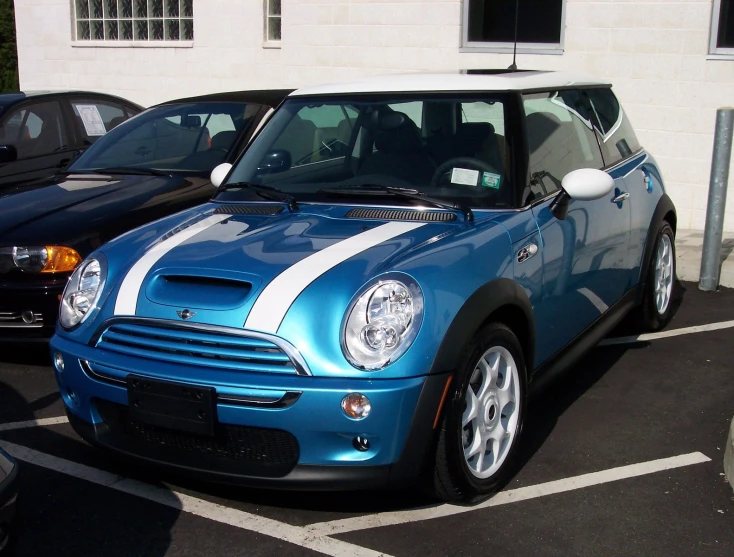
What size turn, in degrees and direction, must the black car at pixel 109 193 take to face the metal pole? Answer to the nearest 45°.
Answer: approximately 135° to its left

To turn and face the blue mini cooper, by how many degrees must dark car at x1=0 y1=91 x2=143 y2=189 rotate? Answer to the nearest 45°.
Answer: approximately 45° to its left

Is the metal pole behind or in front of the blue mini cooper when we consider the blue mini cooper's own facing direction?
behind

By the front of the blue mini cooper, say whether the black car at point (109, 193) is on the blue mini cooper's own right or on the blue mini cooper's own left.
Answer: on the blue mini cooper's own right

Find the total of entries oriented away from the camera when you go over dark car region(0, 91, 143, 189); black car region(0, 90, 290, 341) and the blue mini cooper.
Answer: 0

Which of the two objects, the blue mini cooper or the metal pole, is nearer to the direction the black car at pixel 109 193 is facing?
the blue mini cooper

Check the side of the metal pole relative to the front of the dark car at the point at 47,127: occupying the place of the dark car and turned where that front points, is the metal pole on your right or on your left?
on your left

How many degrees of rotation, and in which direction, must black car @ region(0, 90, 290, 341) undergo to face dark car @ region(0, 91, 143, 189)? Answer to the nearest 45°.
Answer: approximately 135° to its right

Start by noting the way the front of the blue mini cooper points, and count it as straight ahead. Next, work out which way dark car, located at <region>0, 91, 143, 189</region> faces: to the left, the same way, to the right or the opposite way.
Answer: the same way

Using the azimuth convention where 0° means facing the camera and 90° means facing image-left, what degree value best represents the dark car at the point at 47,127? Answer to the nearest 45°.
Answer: approximately 45°

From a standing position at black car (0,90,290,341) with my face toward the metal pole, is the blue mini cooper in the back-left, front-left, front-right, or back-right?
front-right

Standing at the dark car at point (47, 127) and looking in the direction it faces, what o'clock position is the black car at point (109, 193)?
The black car is roughly at 10 o'clock from the dark car.

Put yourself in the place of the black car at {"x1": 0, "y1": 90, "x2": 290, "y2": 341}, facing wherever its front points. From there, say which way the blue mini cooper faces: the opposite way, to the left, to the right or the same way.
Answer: the same way

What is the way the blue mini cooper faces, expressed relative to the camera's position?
facing the viewer and to the left of the viewer

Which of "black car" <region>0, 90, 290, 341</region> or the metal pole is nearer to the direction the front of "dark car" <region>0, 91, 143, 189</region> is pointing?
the black car

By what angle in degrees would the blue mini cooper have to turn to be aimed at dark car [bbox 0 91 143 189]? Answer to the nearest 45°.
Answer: approximately 90° to its right
